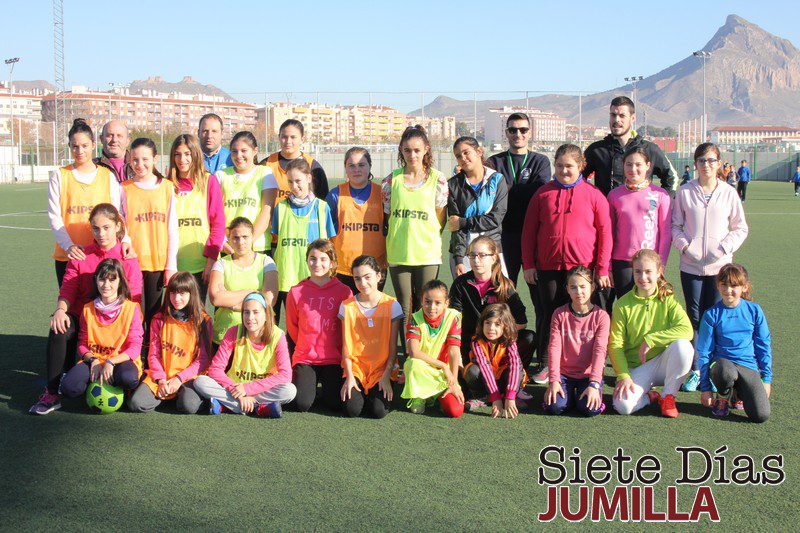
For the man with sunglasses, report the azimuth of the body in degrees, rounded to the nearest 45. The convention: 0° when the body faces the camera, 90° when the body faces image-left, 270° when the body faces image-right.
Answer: approximately 0°

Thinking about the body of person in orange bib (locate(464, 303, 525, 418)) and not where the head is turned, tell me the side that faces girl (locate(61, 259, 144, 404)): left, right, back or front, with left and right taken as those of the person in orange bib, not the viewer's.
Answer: right

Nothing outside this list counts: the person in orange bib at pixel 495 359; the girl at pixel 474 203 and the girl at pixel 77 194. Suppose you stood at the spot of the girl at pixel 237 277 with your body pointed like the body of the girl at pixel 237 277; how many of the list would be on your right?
1

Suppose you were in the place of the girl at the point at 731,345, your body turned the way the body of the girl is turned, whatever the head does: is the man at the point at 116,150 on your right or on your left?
on your right
